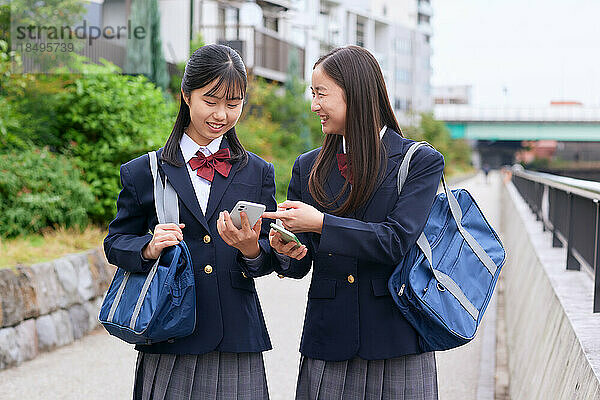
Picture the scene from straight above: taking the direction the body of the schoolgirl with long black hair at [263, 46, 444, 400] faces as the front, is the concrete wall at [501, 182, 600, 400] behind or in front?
behind

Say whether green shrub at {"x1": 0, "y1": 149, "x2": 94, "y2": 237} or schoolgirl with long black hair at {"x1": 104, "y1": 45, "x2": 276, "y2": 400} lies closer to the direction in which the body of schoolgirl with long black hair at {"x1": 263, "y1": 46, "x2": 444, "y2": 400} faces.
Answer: the schoolgirl with long black hair

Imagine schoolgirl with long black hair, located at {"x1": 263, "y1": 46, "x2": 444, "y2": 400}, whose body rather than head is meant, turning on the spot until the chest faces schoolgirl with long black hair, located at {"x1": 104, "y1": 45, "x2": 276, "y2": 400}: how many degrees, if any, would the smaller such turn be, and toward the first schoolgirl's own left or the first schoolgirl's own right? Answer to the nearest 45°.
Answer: approximately 45° to the first schoolgirl's own right

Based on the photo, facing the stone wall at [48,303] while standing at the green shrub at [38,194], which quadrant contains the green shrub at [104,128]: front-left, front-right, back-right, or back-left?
back-left

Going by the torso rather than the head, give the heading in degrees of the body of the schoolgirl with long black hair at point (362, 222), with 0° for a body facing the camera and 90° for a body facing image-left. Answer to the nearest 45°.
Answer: approximately 45°

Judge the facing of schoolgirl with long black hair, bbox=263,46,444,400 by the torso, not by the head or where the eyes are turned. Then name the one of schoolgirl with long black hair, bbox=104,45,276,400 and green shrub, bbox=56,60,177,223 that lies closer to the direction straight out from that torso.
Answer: the schoolgirl with long black hair

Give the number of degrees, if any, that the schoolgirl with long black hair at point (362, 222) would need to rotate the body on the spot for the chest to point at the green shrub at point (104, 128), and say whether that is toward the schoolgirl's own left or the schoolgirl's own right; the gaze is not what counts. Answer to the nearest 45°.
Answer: approximately 90° to the schoolgirl's own right

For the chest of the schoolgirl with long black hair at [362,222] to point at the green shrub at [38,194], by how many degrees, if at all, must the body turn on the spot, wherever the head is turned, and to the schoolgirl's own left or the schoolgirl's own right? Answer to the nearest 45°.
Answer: approximately 90° to the schoolgirl's own right
